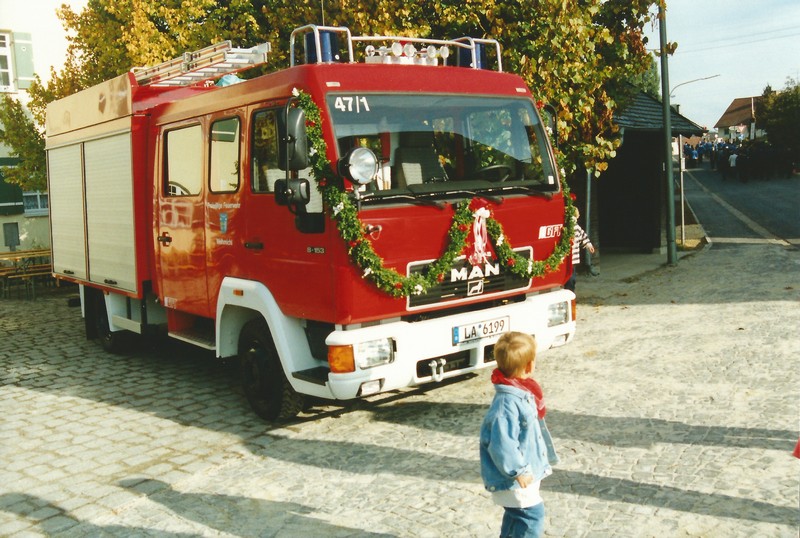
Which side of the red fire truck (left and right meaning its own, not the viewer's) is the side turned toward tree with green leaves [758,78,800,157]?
left

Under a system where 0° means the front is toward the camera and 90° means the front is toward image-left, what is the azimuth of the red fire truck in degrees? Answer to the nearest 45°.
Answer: approximately 315°

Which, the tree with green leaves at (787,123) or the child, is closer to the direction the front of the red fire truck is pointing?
the child
